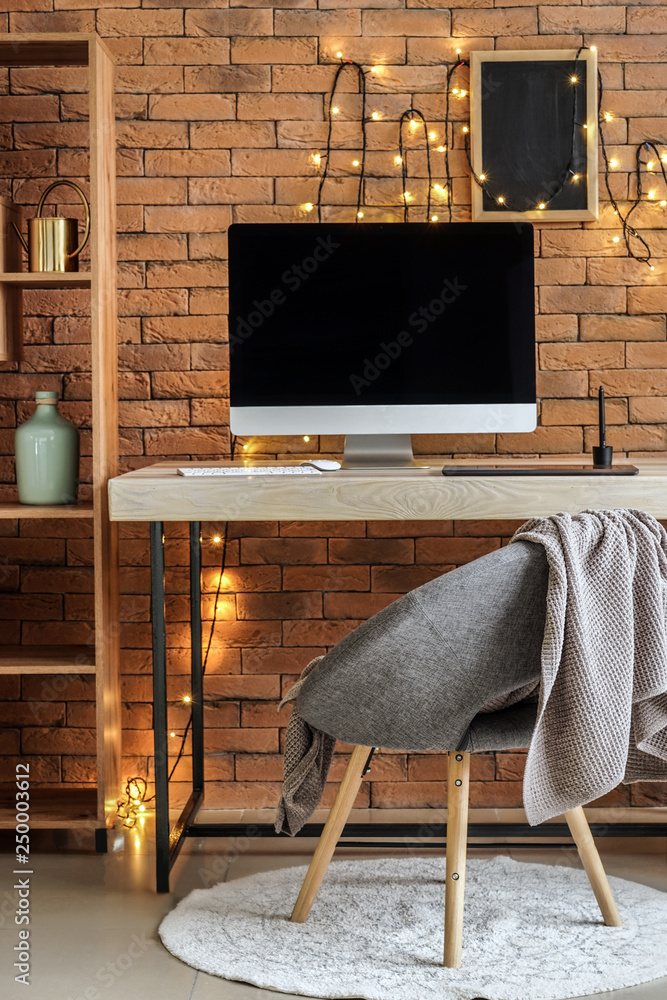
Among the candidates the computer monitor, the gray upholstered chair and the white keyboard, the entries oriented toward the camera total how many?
2

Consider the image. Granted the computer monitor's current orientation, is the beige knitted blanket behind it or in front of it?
in front

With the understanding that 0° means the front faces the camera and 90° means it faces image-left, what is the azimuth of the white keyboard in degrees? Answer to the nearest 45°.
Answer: approximately 0°

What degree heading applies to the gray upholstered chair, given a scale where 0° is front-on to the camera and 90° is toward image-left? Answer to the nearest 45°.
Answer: approximately 135°

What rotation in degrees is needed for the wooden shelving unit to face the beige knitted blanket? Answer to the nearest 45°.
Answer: approximately 45° to its left

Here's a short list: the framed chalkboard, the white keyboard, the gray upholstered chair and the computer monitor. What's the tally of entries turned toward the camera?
3

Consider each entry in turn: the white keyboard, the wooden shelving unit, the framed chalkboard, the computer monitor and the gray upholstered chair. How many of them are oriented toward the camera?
4
